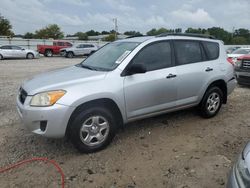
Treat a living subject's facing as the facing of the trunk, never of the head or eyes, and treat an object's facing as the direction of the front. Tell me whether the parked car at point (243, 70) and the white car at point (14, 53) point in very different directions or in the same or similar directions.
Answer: very different directions

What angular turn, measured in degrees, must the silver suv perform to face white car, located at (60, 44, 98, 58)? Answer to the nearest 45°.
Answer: approximately 135° to its right

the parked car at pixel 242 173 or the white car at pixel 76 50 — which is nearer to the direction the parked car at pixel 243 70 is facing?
the parked car

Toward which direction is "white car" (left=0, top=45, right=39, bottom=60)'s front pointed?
to the viewer's right

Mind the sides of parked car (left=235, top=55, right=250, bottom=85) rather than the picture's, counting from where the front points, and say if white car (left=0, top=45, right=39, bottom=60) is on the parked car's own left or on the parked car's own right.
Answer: on the parked car's own right

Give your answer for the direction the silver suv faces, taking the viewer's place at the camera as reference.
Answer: facing the viewer and to the left of the viewer

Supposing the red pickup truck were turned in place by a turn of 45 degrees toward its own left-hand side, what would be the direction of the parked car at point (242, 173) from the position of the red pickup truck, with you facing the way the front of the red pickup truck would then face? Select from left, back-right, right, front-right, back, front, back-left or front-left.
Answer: back-right

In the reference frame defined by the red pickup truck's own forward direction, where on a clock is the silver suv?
The silver suv is roughly at 3 o'clock from the red pickup truck.
